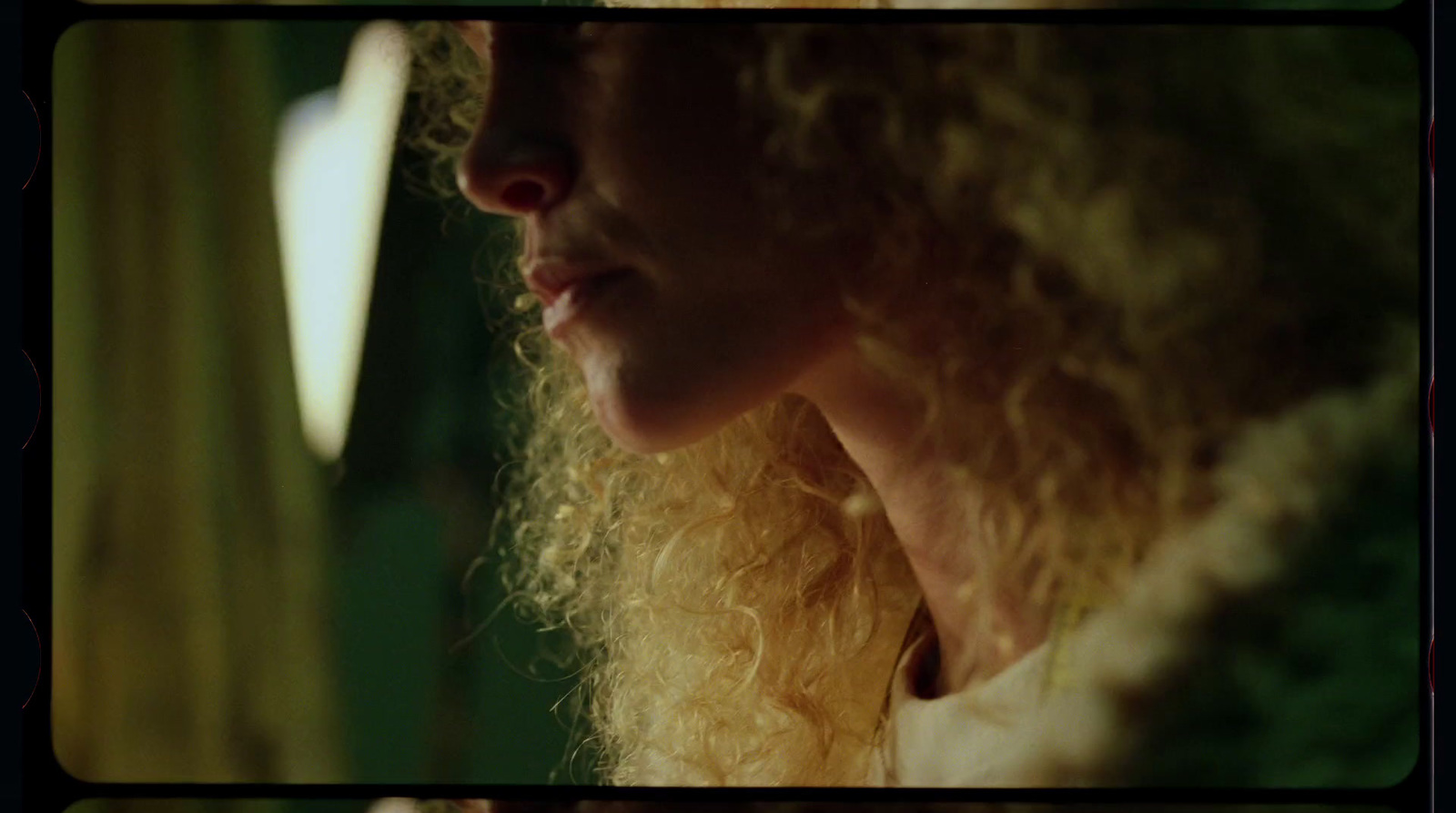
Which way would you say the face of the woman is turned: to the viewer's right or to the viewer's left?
to the viewer's left

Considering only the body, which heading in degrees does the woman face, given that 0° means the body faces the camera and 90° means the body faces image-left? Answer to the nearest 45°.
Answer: approximately 90°
